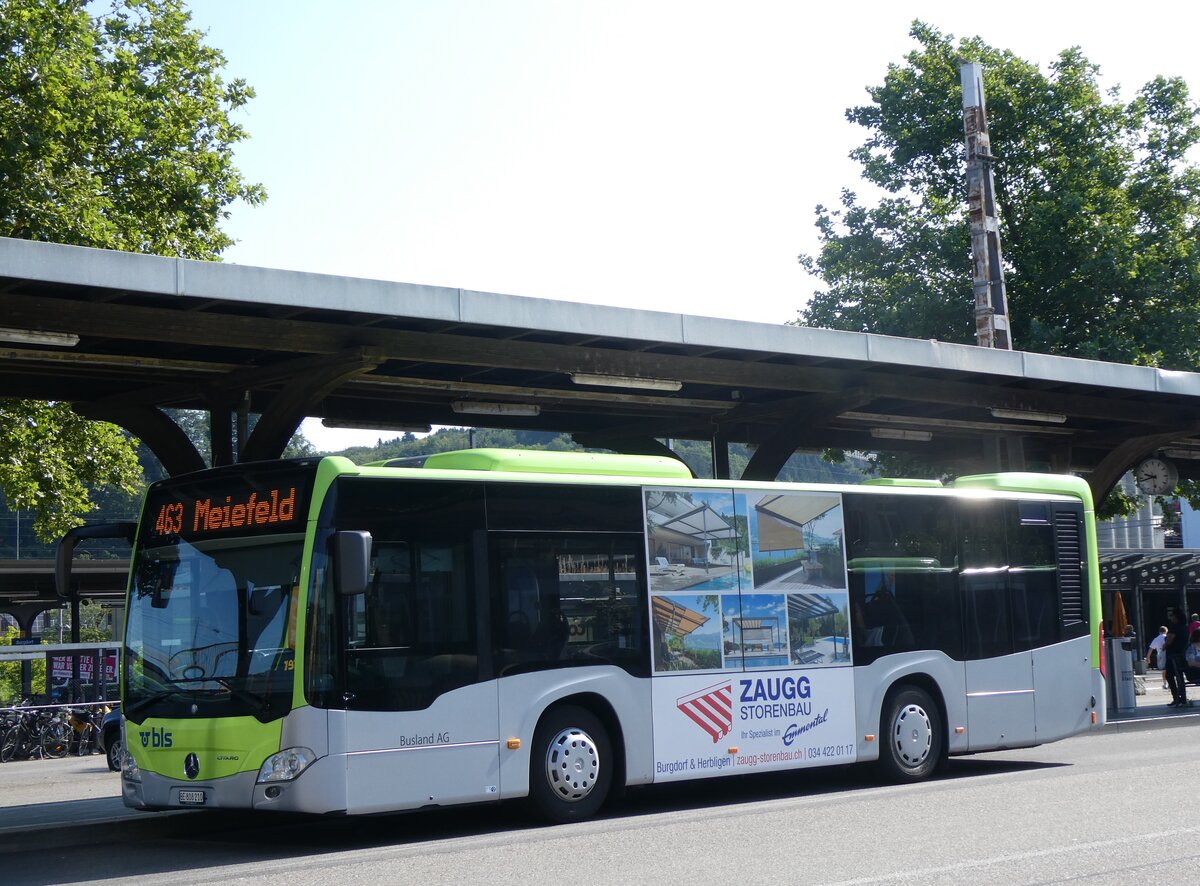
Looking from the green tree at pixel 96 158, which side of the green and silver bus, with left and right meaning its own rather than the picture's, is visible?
right

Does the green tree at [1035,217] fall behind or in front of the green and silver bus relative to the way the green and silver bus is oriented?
behind

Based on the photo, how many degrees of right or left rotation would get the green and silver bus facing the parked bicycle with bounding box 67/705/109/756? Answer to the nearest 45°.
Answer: approximately 90° to its right

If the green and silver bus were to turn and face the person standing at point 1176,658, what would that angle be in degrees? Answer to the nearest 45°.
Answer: approximately 180°

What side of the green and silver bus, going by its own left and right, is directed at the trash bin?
back

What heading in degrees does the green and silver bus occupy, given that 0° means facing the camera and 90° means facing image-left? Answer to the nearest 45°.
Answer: approximately 45°

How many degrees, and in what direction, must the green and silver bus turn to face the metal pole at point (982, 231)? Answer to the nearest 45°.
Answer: approximately 180°
